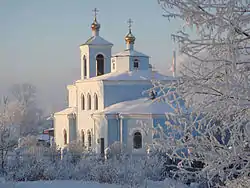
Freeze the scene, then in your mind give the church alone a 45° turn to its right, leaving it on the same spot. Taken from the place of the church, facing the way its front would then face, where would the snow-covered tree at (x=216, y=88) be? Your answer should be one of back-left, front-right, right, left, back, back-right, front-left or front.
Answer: back

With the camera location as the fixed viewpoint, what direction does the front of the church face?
facing away from the viewer and to the left of the viewer
